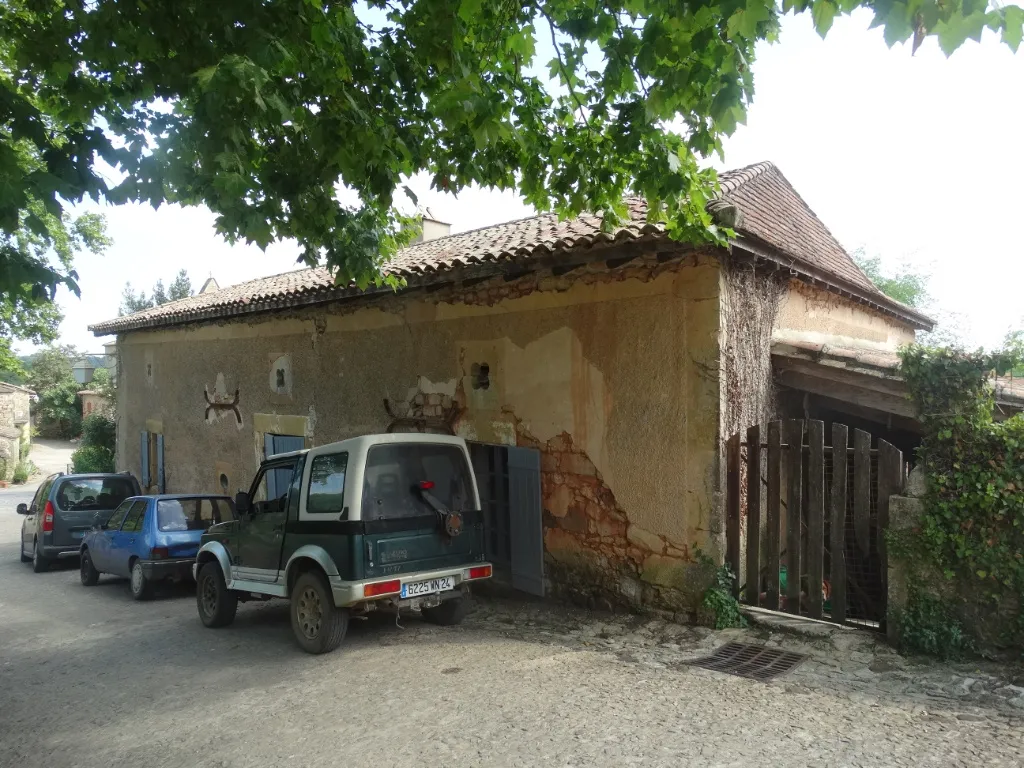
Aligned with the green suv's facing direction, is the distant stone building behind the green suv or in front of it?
in front

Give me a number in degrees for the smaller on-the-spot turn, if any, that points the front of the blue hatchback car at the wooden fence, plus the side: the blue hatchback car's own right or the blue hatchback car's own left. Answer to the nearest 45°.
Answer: approximately 180°

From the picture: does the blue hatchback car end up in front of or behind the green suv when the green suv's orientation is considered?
in front

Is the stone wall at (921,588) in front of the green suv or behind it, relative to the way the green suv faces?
behind

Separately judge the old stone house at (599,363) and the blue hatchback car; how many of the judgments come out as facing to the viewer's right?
0

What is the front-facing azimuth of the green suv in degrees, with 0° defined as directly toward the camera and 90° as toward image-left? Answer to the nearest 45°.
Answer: approximately 135°

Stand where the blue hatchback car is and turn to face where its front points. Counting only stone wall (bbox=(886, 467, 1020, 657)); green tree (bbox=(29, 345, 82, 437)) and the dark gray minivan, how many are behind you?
1

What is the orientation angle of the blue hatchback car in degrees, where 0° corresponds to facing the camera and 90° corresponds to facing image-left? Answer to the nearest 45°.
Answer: approximately 135°

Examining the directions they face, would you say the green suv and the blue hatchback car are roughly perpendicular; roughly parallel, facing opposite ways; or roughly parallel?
roughly parallel

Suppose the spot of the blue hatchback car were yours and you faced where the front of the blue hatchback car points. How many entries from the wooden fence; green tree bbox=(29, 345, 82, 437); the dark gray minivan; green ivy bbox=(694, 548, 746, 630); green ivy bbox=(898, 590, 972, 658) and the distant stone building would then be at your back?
3

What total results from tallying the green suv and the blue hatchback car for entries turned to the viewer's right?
0

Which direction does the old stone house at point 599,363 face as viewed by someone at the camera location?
facing the viewer and to the left of the viewer

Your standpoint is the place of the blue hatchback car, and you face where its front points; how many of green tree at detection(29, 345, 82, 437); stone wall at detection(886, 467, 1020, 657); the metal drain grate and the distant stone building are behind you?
2

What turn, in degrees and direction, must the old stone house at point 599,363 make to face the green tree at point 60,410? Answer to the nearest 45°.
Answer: approximately 90° to its right
